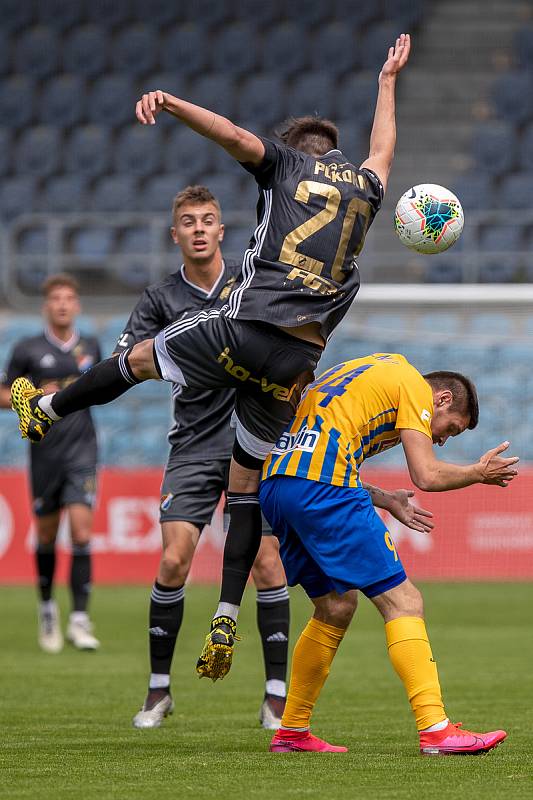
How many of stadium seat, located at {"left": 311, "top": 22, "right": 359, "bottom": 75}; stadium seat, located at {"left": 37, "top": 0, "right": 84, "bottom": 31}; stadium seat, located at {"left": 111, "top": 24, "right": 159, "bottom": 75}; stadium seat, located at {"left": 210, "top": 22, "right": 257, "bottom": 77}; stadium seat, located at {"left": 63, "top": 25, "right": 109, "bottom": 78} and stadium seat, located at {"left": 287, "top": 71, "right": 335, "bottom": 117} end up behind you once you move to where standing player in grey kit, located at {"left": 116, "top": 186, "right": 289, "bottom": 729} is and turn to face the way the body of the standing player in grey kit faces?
6

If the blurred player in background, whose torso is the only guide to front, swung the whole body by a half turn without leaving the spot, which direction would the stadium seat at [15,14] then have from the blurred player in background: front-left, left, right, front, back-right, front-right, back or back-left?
front

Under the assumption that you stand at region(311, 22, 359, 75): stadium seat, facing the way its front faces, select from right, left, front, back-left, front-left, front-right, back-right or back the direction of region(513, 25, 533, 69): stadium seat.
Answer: left

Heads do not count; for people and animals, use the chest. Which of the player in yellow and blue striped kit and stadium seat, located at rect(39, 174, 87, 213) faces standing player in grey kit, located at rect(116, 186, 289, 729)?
the stadium seat

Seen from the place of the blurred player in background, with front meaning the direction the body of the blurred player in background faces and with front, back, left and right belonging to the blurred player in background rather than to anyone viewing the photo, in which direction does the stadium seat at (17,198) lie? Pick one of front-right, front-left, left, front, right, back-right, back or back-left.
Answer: back

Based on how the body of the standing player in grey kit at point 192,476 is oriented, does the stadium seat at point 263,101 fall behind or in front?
behind

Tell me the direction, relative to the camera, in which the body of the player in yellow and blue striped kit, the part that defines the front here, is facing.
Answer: to the viewer's right

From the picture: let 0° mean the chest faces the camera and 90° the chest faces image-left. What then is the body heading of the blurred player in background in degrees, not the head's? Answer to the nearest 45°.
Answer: approximately 0°

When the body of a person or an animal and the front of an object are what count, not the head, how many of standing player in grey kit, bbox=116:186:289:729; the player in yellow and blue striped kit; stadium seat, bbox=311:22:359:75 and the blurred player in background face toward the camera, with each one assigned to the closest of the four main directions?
3

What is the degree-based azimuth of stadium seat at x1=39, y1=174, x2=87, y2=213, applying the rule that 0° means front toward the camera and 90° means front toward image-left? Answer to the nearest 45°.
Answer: approximately 0°

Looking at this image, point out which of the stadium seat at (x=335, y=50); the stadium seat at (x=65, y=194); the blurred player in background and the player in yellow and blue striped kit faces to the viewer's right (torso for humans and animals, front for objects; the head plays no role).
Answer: the player in yellow and blue striped kit

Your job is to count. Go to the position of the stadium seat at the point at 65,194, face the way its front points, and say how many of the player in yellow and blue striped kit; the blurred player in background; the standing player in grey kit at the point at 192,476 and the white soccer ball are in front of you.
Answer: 4

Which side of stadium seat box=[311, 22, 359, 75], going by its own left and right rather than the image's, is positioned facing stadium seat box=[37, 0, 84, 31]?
right
